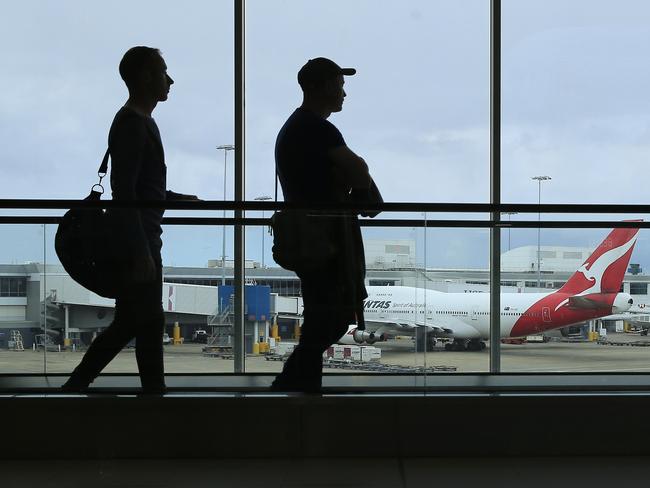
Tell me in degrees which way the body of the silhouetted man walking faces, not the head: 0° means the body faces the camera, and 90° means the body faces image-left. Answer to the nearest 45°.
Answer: approximately 270°

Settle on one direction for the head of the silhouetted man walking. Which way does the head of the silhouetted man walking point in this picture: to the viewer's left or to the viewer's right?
to the viewer's right

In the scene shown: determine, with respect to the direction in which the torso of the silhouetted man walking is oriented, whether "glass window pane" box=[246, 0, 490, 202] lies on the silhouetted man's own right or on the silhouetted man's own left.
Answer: on the silhouetted man's own left

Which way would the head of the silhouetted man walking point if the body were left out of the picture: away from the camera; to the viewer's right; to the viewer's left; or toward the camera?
to the viewer's right

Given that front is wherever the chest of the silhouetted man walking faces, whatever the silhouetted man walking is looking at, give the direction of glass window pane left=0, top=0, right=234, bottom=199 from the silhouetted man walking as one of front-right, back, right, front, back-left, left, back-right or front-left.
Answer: left
